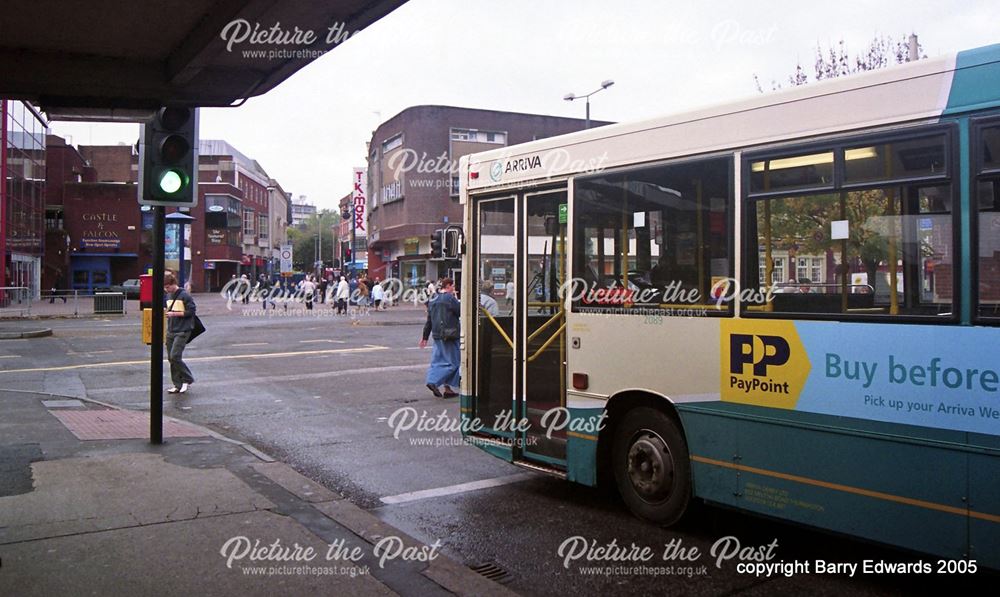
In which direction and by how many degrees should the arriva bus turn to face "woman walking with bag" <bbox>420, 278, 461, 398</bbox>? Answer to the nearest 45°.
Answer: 0° — it already faces them

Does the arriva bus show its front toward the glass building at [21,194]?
yes

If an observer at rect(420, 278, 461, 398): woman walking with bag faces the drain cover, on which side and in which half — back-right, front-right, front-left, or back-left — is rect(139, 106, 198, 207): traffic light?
front-right

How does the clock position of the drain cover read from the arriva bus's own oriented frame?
The drain cover is roughly at 10 o'clock from the arriva bus.

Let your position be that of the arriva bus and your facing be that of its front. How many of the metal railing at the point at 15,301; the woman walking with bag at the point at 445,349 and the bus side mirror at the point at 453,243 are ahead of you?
3

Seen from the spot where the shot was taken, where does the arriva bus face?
facing away from the viewer and to the left of the viewer

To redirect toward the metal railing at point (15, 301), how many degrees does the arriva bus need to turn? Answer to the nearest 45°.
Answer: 0° — it already faces it

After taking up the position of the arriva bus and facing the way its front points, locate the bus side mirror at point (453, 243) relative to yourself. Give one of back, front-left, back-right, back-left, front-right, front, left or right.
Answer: front

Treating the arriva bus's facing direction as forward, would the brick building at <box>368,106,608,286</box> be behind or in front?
in front

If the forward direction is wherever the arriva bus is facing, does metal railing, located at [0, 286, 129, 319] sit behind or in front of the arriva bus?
in front

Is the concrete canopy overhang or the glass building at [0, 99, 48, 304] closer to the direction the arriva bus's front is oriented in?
the glass building

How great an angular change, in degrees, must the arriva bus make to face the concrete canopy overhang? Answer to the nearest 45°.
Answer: approximately 45° to its left
